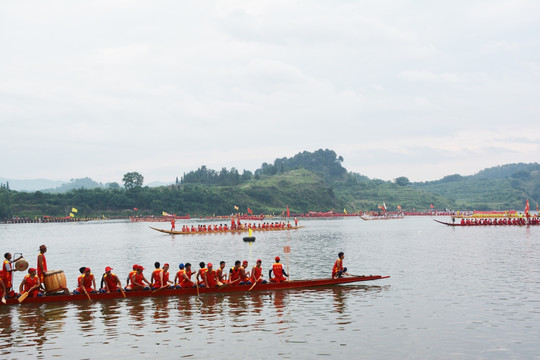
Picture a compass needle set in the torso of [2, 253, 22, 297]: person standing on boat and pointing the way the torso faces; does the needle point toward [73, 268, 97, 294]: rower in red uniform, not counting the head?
yes

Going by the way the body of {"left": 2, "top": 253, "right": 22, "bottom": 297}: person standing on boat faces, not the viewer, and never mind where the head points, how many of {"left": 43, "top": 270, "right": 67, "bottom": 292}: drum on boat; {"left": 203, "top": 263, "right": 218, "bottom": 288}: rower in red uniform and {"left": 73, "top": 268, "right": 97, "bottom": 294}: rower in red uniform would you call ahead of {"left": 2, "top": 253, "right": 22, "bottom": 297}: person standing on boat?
3

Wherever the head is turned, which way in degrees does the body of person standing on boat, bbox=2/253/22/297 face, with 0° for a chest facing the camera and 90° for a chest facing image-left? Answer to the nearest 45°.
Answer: approximately 270°

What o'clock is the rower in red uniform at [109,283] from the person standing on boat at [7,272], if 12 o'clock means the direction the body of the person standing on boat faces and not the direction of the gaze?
The rower in red uniform is roughly at 12 o'clock from the person standing on boat.

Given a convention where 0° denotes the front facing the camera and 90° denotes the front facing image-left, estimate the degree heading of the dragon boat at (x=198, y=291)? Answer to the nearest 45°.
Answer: approximately 270°

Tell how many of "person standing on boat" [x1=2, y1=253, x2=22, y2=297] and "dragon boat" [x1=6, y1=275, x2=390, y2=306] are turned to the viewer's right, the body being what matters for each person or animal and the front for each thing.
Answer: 2

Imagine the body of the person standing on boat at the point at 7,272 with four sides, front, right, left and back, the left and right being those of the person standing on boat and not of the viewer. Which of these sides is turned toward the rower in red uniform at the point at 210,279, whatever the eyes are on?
front

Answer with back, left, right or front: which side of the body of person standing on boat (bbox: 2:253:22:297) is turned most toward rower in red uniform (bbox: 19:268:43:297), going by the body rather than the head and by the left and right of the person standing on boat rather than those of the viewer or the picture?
front
